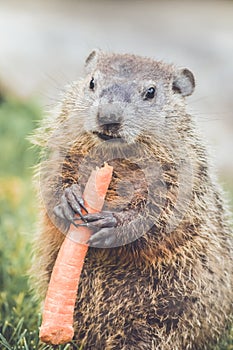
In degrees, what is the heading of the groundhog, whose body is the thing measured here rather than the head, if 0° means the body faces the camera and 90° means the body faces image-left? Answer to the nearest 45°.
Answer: approximately 45°
